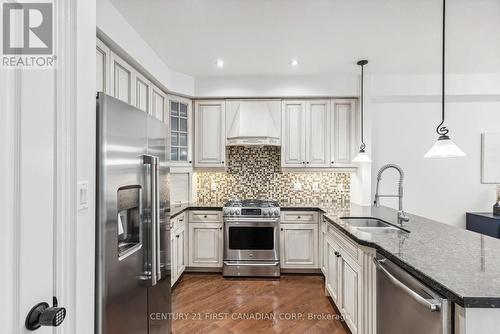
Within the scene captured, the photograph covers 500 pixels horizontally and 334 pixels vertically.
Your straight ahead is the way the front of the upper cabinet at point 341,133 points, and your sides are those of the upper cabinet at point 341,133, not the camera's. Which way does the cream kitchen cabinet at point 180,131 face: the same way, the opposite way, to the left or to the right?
to the left

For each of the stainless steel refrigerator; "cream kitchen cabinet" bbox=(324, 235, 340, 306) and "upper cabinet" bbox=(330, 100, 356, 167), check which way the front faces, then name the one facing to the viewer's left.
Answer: the cream kitchen cabinet

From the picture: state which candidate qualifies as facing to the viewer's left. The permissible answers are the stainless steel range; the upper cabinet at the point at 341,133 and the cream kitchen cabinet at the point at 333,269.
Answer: the cream kitchen cabinet

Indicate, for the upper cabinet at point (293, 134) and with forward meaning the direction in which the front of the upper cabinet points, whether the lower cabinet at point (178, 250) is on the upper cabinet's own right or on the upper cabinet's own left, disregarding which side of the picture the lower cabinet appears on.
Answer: on the upper cabinet's own right

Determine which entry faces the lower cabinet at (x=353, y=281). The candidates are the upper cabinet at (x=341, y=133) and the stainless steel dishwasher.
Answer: the upper cabinet

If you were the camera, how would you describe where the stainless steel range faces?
facing the viewer

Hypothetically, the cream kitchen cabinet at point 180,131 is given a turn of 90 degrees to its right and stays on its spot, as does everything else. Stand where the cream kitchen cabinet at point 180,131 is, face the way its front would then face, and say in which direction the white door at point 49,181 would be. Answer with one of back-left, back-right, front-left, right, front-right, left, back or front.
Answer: front-left

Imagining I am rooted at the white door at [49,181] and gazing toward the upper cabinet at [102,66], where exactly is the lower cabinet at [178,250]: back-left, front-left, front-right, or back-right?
front-right

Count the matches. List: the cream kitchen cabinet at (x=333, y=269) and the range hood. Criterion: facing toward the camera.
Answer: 1

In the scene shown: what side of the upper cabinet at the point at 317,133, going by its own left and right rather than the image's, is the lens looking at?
front

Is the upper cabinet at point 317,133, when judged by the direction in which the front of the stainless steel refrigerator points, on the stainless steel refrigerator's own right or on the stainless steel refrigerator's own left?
on the stainless steel refrigerator's own left

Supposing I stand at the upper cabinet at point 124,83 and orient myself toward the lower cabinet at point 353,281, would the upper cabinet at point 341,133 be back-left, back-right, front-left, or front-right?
front-left

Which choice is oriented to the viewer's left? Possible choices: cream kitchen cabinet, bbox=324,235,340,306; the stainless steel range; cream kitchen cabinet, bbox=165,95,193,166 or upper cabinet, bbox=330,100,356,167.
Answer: cream kitchen cabinet, bbox=324,235,340,306

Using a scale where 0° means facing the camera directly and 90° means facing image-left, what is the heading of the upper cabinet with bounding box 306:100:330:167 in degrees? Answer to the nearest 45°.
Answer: approximately 0°

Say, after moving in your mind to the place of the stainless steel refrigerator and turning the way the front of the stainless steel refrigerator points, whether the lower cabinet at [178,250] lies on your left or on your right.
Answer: on your left

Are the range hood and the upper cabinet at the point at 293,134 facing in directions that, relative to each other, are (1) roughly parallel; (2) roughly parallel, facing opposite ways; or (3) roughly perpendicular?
roughly parallel
